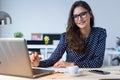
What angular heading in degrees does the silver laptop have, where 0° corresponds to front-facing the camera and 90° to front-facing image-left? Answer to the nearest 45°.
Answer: approximately 225°

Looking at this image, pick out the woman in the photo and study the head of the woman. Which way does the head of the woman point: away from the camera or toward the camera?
toward the camera

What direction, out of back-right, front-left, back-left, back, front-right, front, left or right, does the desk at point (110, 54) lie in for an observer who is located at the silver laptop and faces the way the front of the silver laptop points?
front

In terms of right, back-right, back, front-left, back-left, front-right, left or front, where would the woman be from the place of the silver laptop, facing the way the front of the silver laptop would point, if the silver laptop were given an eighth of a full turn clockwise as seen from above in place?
front-left
